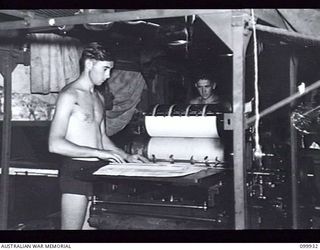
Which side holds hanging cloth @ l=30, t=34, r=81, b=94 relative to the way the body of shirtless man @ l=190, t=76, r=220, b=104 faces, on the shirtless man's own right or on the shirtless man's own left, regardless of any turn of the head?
on the shirtless man's own right

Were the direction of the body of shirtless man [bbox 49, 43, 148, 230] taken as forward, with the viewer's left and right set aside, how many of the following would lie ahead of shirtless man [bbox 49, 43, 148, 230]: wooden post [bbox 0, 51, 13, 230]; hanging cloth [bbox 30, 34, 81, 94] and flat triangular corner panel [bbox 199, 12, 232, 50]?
1

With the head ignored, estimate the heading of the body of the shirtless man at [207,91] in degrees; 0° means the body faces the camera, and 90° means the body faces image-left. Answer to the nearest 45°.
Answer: approximately 0°

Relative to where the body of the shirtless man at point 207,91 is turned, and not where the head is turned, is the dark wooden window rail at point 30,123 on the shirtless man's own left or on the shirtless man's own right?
on the shirtless man's own right

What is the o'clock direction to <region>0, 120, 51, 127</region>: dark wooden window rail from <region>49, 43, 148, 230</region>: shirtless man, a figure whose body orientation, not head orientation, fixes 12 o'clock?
The dark wooden window rail is roughly at 7 o'clock from the shirtless man.

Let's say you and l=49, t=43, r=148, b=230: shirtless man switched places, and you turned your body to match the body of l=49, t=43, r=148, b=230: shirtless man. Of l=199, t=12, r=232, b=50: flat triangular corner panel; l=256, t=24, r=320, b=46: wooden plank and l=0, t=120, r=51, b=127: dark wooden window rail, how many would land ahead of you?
2

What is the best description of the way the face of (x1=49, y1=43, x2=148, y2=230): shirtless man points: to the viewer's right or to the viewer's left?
to the viewer's right

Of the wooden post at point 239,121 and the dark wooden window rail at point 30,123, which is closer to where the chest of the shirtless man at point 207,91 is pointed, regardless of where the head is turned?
the wooden post

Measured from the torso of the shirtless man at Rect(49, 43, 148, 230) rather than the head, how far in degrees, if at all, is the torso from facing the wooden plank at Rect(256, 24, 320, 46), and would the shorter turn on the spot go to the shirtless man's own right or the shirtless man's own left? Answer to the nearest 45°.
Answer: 0° — they already face it

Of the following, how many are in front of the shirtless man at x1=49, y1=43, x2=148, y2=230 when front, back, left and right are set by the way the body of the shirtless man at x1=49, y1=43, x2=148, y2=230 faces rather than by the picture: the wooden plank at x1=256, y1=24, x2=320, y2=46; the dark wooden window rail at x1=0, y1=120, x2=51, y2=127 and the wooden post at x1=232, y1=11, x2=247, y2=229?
2
